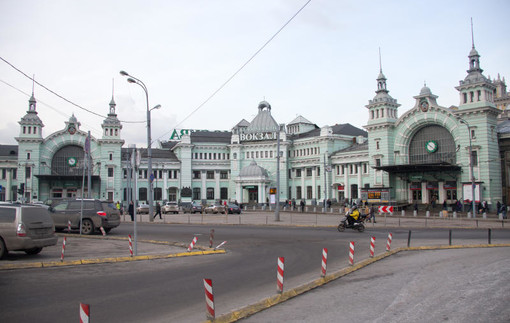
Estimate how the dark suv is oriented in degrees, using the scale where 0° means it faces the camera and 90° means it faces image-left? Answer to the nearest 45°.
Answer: approximately 135°

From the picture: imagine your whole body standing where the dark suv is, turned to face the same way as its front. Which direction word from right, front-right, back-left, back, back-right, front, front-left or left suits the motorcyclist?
back-right

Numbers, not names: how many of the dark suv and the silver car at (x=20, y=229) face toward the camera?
0

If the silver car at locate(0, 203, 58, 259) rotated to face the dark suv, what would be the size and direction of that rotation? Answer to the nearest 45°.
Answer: approximately 45° to its right

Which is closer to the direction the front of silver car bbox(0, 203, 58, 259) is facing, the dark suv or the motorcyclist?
the dark suv

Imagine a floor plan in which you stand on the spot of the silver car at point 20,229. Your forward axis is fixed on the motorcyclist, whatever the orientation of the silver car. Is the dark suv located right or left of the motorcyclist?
left
